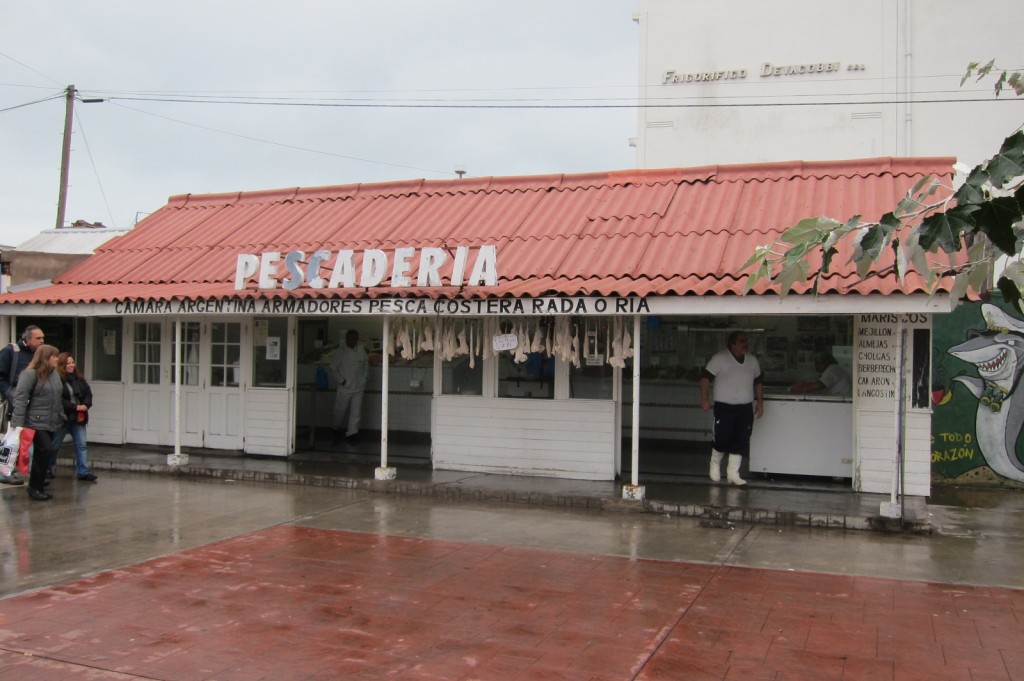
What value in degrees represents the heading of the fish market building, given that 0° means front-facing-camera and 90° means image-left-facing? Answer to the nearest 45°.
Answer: approximately 0°

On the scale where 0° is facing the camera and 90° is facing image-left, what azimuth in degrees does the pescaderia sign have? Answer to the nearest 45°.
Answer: approximately 0°

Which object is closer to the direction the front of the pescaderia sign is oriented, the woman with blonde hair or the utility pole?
the woman with blonde hair

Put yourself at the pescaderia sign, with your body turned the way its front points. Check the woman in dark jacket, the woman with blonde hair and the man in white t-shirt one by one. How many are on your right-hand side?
2

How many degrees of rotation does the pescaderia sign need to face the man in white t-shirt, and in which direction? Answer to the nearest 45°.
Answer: approximately 90° to its left

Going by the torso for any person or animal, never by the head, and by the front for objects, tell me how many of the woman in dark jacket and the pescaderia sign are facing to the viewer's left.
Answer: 0

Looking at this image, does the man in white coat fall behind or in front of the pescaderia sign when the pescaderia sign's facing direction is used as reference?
behind

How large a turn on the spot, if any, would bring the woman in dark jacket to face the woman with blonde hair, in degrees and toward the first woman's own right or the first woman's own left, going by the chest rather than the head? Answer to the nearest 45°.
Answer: approximately 45° to the first woman's own right

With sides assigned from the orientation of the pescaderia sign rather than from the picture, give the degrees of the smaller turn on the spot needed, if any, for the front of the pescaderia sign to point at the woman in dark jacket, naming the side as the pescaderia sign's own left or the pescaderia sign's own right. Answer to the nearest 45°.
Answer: approximately 90° to the pescaderia sign's own right

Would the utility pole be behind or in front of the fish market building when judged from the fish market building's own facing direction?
behind
